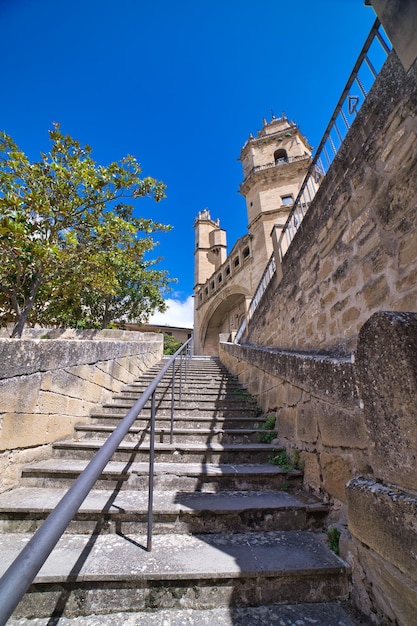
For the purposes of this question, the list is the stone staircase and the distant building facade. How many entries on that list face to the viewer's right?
0

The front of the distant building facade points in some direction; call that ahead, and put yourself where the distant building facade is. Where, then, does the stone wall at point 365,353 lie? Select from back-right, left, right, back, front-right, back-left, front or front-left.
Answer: front-left

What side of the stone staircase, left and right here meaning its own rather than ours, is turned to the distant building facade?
back

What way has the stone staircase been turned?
toward the camera

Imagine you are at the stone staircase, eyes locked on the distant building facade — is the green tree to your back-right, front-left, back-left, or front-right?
front-left

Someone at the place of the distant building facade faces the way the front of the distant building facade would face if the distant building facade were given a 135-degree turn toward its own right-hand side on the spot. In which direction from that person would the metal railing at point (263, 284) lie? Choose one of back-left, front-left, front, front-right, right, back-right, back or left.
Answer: back

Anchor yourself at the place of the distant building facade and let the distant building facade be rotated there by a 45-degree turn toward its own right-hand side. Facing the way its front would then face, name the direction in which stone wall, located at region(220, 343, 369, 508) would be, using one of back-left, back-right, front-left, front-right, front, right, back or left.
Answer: left

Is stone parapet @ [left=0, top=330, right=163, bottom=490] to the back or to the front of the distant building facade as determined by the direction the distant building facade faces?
to the front
